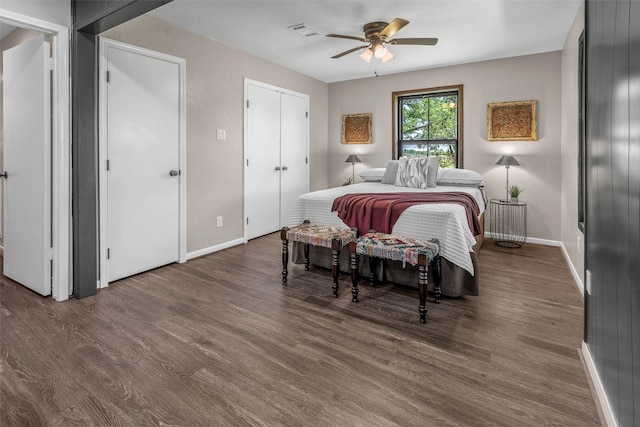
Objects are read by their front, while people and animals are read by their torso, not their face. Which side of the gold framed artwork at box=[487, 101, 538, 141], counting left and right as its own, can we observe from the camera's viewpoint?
front

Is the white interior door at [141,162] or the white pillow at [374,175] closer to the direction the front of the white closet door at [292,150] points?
the white pillow

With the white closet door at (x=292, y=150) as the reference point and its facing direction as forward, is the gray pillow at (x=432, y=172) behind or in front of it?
in front

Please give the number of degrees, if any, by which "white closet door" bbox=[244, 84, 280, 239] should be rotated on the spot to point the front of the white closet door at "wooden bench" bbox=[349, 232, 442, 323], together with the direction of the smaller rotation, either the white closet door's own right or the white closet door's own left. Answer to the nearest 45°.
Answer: approximately 45° to the white closet door's own right

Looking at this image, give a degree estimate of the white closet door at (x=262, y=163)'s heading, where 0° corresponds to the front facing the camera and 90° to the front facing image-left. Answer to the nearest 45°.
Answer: approximately 315°
